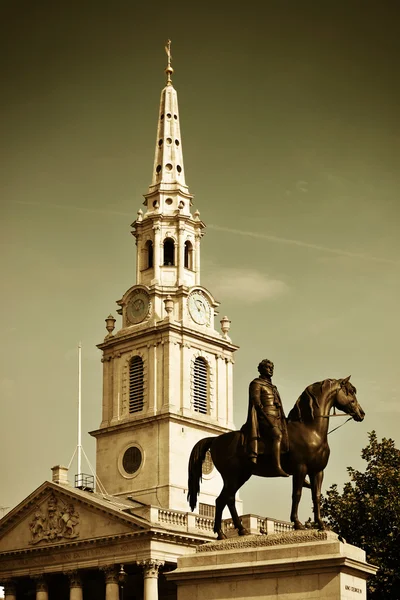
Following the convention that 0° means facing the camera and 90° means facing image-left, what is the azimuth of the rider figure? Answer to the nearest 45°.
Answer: approximately 315°

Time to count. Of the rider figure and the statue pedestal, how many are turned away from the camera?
0
